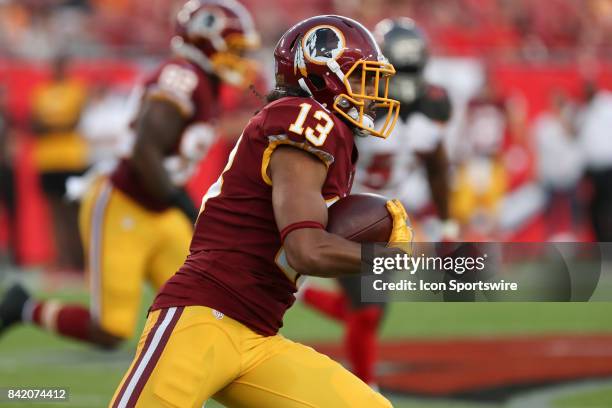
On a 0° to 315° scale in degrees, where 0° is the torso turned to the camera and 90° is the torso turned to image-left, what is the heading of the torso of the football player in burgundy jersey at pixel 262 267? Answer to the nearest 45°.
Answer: approximately 270°

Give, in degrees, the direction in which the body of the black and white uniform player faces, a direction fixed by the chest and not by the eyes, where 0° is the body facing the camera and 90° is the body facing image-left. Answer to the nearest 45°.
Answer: approximately 45°

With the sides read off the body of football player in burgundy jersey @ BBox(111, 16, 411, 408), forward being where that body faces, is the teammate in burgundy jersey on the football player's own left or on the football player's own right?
on the football player's own left

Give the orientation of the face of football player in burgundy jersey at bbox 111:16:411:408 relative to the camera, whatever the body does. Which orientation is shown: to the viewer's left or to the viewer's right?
to the viewer's right

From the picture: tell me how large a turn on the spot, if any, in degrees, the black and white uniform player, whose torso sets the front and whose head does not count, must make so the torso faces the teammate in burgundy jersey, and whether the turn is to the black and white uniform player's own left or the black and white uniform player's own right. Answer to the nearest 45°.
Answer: approximately 45° to the black and white uniform player's own right
